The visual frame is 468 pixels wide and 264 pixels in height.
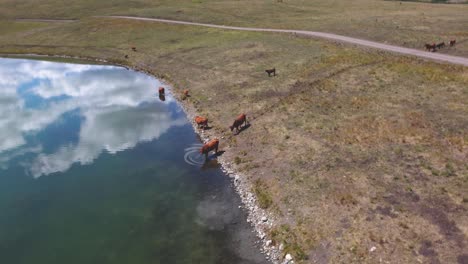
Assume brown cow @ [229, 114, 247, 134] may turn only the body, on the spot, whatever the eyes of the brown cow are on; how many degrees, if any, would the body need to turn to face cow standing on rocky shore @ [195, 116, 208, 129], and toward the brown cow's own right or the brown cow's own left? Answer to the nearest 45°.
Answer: approximately 90° to the brown cow's own right

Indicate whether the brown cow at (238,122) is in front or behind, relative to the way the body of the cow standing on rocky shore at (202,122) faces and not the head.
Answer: behind

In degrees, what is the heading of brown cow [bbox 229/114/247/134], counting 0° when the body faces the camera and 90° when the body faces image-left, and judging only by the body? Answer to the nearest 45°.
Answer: approximately 45°

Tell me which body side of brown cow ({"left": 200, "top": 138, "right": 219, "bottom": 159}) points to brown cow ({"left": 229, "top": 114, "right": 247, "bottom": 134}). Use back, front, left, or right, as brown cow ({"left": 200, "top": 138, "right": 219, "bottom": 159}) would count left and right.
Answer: back

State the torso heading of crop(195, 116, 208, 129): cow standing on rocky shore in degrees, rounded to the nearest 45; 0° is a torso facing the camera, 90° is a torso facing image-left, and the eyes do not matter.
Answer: approximately 90°

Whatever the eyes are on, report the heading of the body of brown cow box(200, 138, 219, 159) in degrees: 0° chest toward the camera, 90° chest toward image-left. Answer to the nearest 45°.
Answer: approximately 45°
